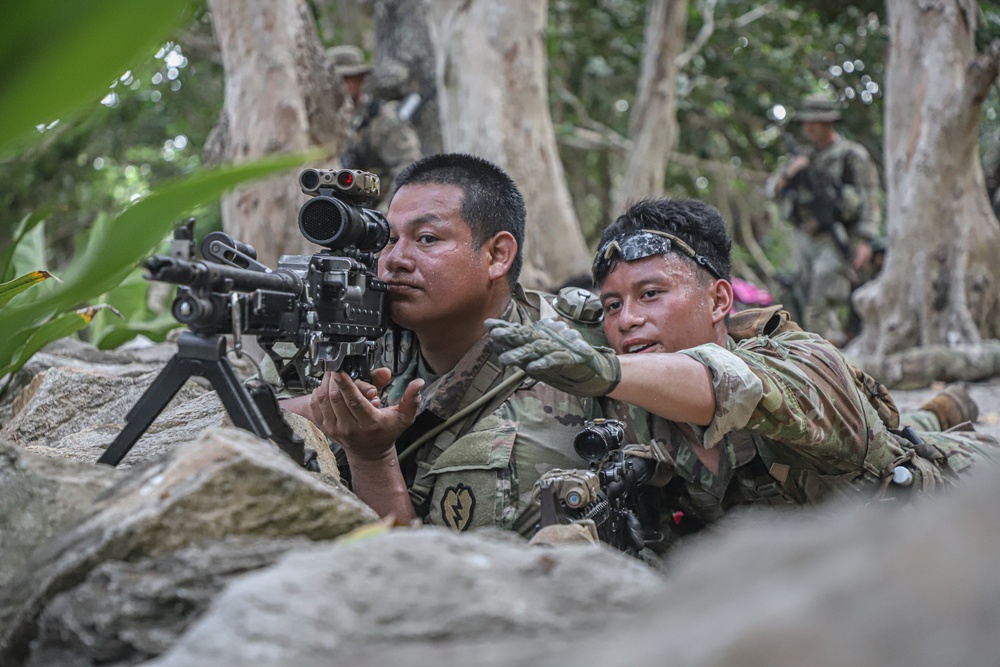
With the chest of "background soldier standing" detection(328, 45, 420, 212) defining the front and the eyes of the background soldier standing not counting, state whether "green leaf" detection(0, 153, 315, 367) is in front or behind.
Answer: in front

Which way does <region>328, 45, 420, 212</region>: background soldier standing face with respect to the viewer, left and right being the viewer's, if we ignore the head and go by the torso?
facing the viewer and to the left of the viewer

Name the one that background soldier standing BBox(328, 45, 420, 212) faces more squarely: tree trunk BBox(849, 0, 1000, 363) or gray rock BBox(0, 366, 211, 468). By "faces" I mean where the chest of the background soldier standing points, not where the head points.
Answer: the gray rock

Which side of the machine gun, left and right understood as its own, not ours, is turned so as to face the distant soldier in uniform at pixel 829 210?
back

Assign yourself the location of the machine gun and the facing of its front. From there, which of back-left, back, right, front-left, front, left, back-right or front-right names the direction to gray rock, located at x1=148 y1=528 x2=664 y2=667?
front-left

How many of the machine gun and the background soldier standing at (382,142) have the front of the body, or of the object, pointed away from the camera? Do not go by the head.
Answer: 0

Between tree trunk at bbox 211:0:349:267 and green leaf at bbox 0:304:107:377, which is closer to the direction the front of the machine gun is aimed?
the green leaf

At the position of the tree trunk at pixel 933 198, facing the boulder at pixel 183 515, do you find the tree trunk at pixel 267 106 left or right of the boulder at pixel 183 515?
right

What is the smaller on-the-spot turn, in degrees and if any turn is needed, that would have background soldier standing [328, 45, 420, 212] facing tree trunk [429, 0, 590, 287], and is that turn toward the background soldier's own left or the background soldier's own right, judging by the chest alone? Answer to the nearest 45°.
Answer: approximately 45° to the background soldier's own left
